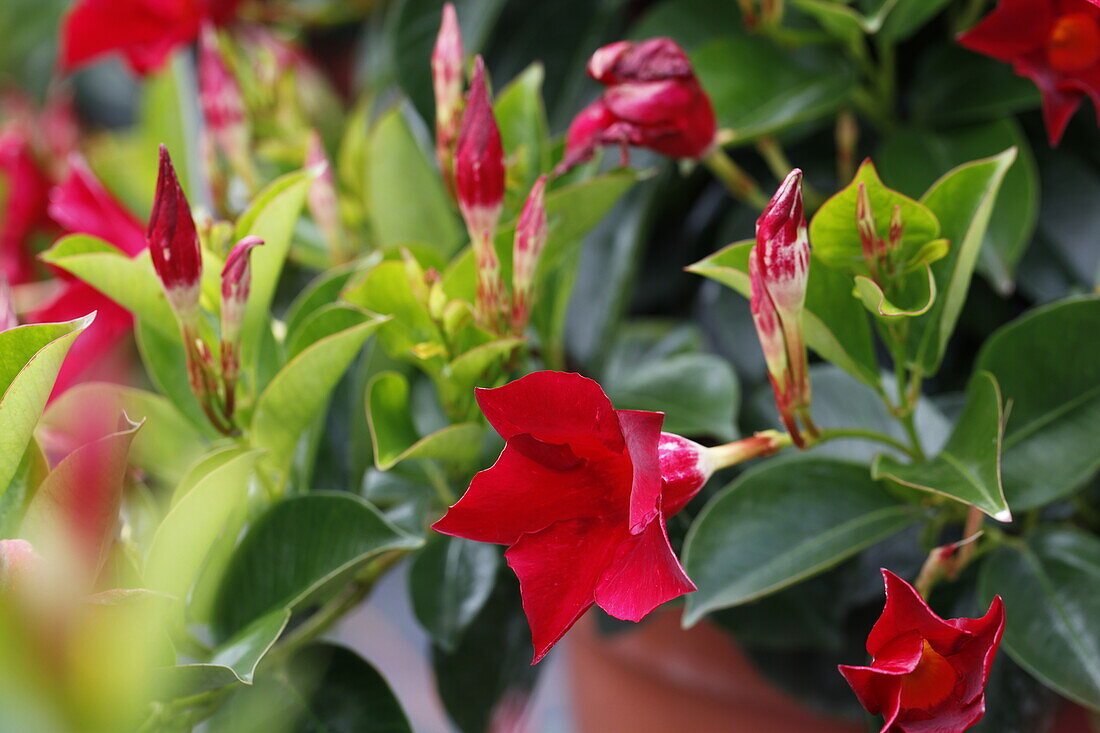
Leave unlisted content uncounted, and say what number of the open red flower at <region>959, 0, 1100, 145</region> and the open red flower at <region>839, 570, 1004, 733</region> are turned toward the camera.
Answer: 2

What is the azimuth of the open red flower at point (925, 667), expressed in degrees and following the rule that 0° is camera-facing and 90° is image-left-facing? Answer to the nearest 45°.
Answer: approximately 0°

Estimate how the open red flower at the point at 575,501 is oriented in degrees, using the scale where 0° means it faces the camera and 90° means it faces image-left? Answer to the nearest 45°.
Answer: approximately 45°
